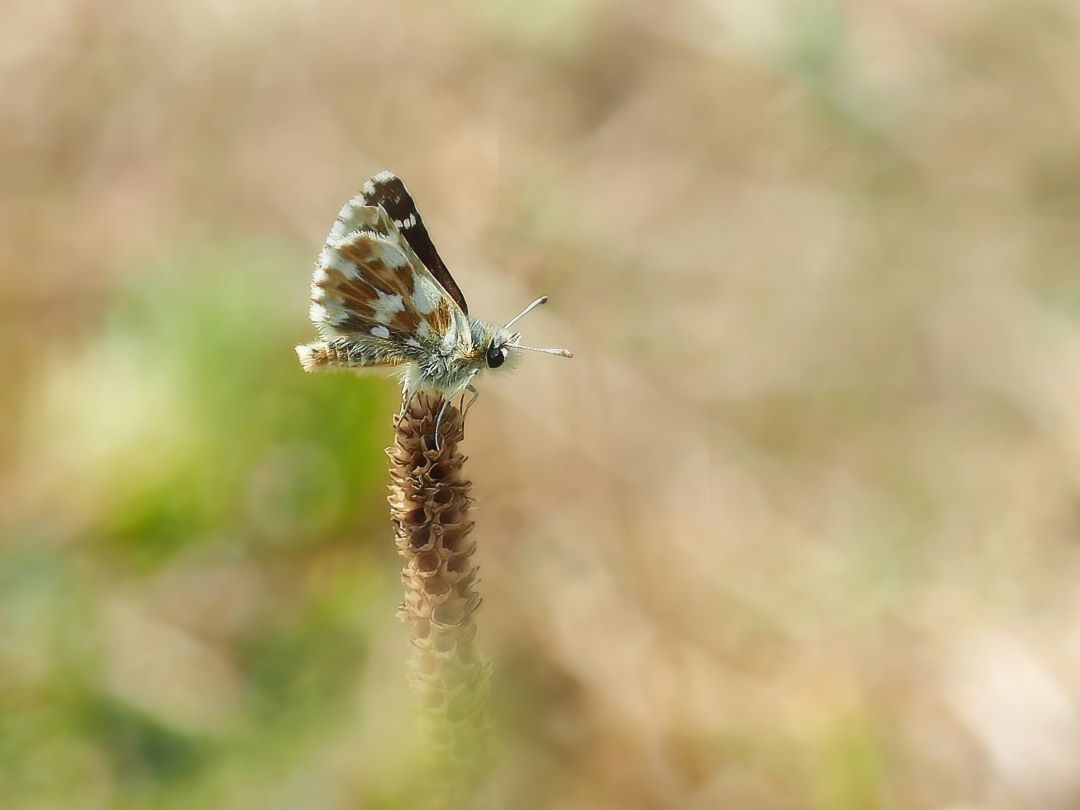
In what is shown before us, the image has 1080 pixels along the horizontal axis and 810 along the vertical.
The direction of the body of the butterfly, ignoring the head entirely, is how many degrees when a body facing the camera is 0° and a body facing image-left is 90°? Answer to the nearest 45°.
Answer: approximately 270°
